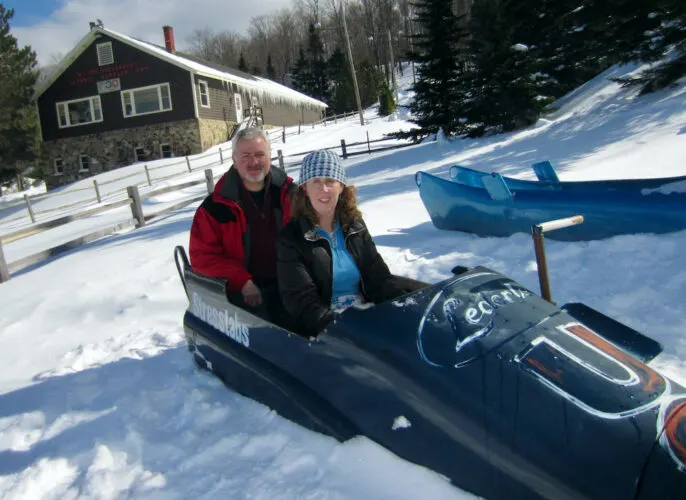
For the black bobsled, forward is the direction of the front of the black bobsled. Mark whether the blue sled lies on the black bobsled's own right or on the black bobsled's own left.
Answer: on the black bobsled's own left

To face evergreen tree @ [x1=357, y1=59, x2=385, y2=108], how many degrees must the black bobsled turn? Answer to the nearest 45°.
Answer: approximately 135° to its left

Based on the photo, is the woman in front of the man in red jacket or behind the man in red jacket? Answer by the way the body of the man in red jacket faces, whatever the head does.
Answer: in front

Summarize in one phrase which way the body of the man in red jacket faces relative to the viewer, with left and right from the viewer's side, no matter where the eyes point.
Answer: facing the viewer and to the right of the viewer

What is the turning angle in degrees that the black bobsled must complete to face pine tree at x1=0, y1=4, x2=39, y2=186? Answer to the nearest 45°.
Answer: approximately 180°

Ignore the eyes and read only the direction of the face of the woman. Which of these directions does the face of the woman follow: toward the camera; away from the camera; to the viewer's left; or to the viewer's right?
toward the camera

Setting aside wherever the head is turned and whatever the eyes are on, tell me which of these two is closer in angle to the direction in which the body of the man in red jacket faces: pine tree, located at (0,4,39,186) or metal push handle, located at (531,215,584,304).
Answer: the metal push handle

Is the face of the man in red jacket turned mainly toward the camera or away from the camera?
toward the camera

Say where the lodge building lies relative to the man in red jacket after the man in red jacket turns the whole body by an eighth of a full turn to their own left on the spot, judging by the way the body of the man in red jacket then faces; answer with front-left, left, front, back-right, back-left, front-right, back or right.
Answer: left
